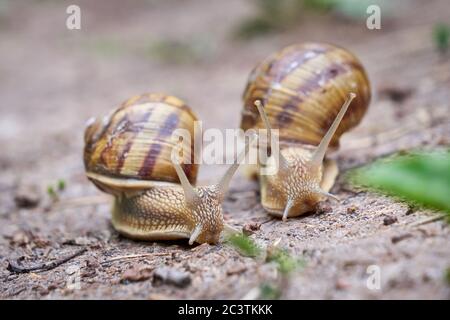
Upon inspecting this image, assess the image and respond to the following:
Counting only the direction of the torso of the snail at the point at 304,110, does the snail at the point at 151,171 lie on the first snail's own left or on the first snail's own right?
on the first snail's own right

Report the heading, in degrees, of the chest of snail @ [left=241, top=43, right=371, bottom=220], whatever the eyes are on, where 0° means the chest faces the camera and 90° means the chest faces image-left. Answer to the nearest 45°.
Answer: approximately 0°

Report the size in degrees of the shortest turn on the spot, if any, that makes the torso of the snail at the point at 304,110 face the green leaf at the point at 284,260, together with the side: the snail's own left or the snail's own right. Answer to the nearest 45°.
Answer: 0° — it already faces it

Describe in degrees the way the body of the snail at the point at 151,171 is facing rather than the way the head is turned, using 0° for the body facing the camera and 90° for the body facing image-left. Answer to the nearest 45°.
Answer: approximately 315°

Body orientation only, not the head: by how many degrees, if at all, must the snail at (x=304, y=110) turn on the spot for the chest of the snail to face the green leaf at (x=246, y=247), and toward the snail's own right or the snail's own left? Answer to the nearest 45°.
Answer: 0° — it already faces it

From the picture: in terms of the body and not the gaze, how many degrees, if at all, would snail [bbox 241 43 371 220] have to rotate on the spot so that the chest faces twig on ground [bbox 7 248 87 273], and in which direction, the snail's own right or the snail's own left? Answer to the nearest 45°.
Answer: approximately 45° to the snail's own right
